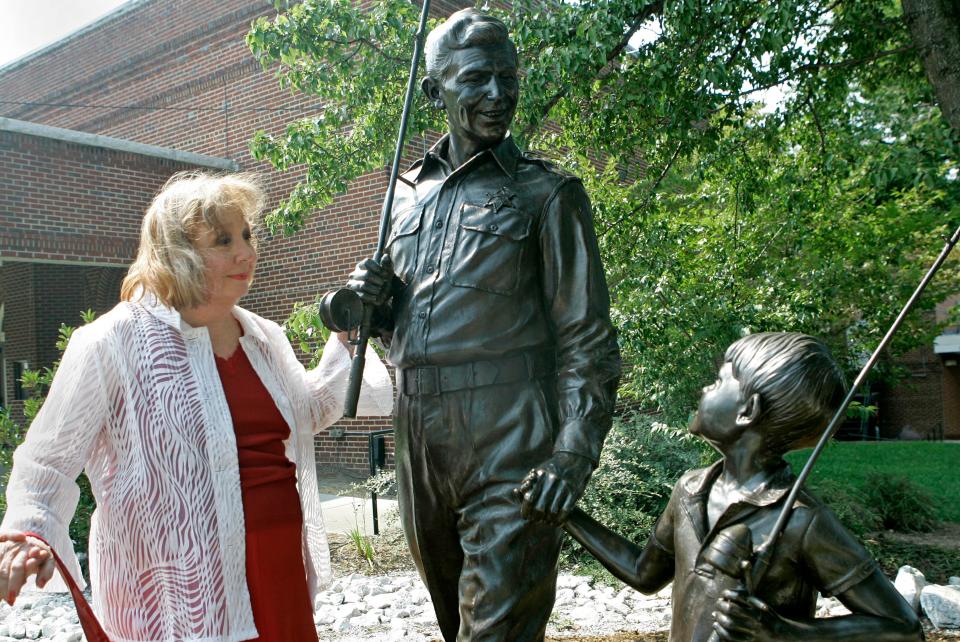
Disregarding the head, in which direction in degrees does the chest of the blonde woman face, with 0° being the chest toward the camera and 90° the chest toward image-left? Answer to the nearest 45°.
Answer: approximately 315°

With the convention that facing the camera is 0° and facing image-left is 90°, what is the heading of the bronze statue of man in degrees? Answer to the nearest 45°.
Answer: approximately 45°

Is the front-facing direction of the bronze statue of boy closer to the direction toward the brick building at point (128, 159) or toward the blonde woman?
the blonde woman

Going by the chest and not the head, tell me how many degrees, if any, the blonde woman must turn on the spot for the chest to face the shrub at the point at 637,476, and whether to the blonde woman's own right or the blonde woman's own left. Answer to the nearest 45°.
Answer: approximately 90° to the blonde woman's own left

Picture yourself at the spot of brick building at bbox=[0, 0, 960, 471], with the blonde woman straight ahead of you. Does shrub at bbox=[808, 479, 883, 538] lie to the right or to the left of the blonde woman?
left

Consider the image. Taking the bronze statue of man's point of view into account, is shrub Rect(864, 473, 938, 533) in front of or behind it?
behind

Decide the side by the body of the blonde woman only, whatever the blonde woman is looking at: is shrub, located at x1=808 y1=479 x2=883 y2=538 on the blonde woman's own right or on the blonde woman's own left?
on the blonde woman's own left

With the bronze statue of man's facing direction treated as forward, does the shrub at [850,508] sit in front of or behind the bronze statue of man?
behind
